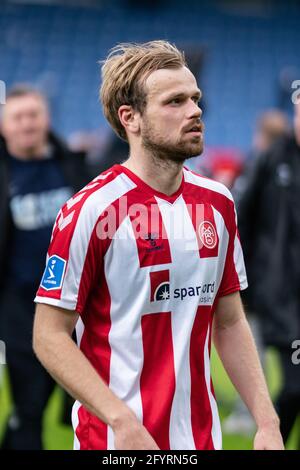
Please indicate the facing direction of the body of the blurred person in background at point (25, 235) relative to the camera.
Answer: toward the camera

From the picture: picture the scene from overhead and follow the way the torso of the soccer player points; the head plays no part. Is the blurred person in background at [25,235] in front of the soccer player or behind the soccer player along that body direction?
behind

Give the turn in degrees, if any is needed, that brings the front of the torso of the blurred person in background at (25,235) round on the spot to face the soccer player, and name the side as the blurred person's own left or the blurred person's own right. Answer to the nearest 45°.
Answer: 0° — they already face them

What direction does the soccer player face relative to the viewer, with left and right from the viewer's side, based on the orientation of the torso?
facing the viewer and to the right of the viewer

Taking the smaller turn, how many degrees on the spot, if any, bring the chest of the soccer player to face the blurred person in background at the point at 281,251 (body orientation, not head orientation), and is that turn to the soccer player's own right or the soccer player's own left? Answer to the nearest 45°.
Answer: approximately 135° to the soccer player's own left

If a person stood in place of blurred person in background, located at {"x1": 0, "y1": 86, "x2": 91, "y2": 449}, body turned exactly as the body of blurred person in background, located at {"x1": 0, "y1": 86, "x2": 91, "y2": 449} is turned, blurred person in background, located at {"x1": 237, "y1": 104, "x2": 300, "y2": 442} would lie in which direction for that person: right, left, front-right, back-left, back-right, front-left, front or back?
left

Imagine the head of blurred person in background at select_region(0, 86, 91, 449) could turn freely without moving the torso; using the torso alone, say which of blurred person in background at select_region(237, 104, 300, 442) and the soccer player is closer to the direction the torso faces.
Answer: the soccer player
